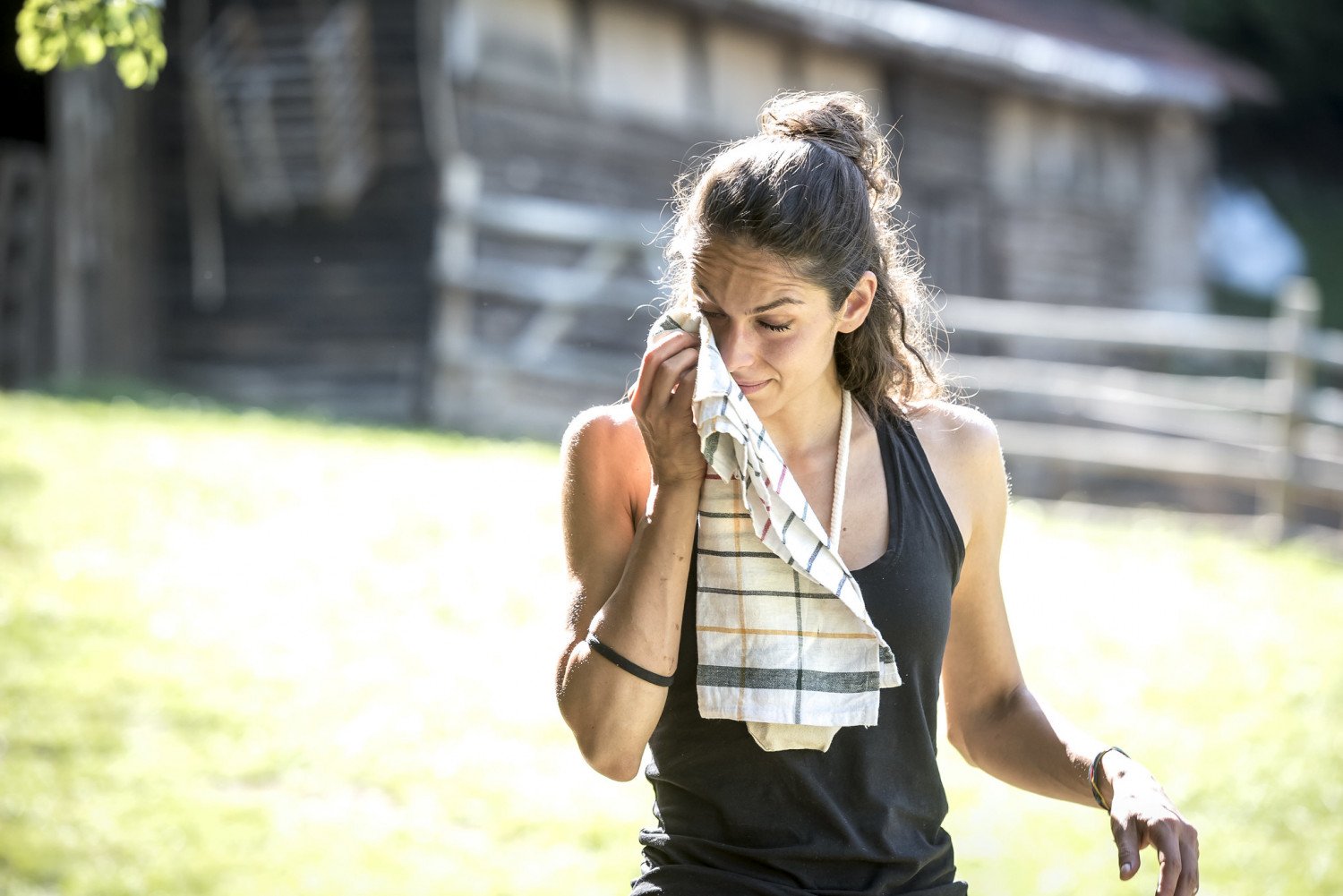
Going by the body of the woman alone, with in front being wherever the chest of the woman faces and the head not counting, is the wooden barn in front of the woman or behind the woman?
behind

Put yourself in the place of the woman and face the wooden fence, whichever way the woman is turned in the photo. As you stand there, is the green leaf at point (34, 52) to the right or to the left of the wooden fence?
left

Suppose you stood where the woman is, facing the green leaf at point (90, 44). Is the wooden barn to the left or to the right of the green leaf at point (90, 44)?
right

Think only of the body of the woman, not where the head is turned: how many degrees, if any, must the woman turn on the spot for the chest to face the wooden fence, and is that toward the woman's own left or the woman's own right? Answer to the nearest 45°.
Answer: approximately 180°

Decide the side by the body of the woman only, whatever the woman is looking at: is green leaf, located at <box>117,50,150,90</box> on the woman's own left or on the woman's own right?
on the woman's own right

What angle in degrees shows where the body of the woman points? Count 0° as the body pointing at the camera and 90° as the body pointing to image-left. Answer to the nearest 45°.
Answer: approximately 0°
